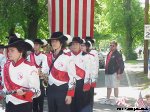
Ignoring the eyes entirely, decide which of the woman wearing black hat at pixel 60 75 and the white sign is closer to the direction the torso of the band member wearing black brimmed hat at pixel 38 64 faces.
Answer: the woman wearing black hat

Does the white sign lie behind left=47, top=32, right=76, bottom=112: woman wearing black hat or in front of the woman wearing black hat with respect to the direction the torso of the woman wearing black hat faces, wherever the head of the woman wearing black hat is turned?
behind

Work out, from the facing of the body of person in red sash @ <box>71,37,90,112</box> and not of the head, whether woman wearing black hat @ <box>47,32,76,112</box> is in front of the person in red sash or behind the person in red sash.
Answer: in front

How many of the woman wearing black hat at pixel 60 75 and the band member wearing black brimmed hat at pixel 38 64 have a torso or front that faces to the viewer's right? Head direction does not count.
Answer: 0

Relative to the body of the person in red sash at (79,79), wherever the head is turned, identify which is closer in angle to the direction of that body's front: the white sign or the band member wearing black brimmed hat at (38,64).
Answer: the band member wearing black brimmed hat

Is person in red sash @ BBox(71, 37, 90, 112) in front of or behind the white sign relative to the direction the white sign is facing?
in front

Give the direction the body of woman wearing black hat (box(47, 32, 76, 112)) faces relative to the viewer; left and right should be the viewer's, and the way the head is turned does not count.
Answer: facing the viewer and to the left of the viewer

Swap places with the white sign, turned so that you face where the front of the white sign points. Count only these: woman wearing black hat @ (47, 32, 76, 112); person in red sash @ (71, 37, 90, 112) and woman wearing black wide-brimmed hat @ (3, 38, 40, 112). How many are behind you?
0

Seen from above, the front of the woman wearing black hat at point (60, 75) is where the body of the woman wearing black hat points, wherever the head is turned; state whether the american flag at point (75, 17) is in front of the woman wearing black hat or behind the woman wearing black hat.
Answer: behind

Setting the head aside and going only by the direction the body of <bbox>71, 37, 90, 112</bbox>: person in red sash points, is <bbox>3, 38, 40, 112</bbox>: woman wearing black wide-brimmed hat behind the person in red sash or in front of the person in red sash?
in front

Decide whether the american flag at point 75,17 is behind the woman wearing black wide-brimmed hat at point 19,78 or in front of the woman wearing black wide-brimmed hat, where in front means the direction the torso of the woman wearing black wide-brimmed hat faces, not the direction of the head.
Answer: behind

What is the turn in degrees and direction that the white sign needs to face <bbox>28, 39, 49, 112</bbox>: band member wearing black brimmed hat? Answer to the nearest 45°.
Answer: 0° — it already faces them

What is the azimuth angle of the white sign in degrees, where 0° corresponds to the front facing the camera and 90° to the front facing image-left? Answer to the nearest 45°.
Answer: approximately 0°
